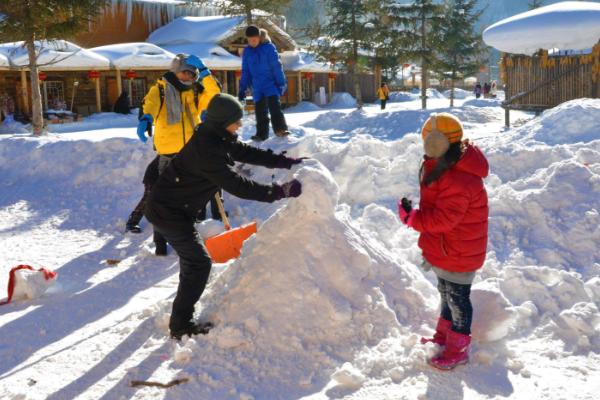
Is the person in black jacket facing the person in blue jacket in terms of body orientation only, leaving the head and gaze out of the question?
no

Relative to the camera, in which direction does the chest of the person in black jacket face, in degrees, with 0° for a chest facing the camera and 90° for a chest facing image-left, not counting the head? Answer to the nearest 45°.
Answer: approximately 270°

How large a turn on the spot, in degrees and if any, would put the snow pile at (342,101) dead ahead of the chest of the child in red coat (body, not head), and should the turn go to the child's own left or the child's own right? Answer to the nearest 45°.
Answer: approximately 90° to the child's own right

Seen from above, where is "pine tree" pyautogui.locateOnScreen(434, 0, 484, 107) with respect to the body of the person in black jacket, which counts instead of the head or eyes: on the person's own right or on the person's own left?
on the person's own left

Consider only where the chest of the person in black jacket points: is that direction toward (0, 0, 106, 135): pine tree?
no

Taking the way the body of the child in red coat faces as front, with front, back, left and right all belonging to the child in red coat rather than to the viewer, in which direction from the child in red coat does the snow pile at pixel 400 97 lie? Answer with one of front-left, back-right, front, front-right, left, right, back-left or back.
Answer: right

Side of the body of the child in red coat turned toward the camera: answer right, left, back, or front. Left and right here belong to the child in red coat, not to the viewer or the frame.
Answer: left

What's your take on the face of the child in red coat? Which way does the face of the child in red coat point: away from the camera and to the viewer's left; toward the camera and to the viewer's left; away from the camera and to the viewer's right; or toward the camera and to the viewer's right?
away from the camera and to the viewer's left

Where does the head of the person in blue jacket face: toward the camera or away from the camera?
toward the camera

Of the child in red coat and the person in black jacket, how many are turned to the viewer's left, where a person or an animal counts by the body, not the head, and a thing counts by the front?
1

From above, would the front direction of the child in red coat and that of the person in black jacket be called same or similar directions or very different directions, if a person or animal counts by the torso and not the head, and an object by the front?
very different directions

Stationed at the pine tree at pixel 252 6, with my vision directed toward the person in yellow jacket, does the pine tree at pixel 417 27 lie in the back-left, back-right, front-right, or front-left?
back-left

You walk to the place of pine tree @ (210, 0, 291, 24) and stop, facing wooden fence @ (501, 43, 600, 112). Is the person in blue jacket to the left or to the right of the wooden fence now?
right

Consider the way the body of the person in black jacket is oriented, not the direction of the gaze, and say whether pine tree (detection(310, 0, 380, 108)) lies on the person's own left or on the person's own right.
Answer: on the person's own left

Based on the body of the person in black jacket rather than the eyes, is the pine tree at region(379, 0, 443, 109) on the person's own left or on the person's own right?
on the person's own left

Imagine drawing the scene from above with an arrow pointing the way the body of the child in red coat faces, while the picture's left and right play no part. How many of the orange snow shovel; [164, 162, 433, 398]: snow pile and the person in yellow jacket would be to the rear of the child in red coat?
0
